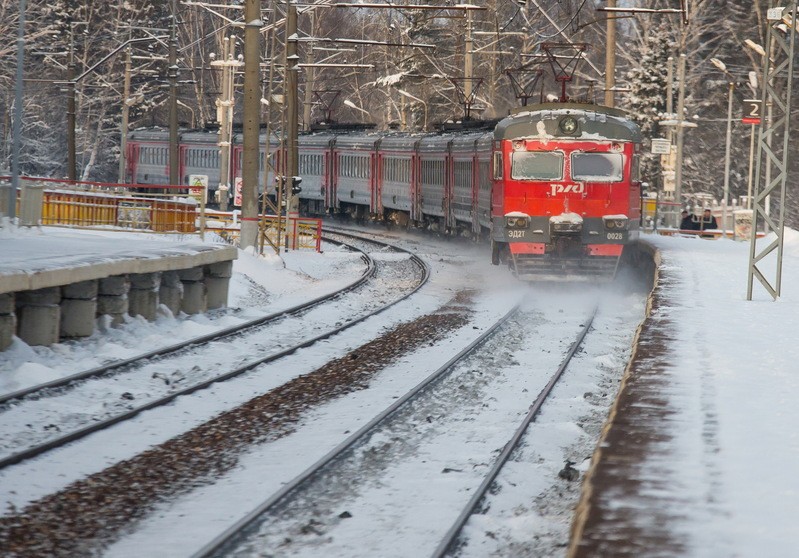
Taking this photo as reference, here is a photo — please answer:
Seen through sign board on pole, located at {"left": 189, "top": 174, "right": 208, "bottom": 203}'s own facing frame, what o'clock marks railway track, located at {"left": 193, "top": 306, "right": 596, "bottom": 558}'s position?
The railway track is roughly at 12 o'clock from the sign board on pole.

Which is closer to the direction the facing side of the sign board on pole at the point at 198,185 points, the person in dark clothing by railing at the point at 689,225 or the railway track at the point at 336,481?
the railway track

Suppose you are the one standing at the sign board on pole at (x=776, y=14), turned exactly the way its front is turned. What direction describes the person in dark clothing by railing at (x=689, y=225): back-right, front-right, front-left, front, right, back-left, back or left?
back

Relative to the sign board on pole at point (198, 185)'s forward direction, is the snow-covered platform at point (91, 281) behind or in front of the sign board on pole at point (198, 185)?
in front

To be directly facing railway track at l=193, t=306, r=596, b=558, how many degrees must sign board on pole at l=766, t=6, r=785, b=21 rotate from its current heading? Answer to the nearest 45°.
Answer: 0° — it already faces it

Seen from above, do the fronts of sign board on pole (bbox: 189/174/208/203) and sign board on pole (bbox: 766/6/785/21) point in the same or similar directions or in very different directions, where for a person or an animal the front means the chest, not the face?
same or similar directions

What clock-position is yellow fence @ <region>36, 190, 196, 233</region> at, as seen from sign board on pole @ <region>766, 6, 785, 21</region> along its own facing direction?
The yellow fence is roughly at 4 o'clock from the sign board on pole.

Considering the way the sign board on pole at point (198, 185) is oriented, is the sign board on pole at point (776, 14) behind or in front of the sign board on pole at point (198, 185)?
in front

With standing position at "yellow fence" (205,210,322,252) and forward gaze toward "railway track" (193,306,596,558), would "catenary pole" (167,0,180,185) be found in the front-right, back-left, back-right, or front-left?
back-right

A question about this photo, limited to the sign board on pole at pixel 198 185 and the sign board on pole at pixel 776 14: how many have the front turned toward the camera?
2

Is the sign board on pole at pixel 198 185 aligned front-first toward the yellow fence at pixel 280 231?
no

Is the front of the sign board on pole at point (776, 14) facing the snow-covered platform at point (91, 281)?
no

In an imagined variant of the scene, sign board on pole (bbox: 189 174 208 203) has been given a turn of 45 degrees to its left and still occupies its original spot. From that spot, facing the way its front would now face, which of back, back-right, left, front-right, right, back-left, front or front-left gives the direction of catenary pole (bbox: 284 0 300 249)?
front

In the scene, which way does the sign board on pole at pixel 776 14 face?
toward the camera

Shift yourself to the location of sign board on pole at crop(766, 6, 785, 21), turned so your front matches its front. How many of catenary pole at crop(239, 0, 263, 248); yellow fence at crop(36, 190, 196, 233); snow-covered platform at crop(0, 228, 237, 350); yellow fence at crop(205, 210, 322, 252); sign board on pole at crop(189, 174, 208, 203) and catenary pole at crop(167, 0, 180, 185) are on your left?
0

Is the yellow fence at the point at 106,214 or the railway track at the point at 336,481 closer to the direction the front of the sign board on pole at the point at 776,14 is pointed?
the railway track

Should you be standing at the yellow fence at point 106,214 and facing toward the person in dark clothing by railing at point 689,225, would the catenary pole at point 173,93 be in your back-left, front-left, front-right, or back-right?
front-left

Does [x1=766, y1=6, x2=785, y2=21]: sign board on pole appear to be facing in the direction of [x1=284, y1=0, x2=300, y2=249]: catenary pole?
no
